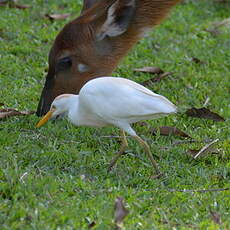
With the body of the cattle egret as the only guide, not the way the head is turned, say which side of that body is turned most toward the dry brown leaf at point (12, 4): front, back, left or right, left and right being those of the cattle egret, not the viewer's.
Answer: right

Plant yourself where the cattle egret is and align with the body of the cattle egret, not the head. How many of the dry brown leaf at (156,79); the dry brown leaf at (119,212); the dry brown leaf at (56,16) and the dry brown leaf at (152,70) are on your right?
3

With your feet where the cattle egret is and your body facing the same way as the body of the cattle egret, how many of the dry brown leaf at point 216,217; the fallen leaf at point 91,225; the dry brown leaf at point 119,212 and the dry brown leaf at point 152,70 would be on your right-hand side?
1

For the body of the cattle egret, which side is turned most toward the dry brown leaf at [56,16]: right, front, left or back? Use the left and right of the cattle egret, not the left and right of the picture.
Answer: right

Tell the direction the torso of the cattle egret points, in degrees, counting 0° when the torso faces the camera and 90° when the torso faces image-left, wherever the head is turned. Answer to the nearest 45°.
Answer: approximately 90°

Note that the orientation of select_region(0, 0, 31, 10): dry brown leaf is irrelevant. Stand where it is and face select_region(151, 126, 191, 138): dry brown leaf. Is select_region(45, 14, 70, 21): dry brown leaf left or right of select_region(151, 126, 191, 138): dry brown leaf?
left

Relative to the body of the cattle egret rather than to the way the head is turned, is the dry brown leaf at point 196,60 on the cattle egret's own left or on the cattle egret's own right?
on the cattle egret's own right

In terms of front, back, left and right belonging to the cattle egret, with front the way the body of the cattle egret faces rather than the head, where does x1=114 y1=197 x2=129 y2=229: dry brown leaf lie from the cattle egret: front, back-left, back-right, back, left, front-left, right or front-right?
left

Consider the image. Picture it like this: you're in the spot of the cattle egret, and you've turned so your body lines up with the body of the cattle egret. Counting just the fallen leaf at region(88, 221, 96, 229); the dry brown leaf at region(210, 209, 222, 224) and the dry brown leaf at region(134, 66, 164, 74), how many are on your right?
1

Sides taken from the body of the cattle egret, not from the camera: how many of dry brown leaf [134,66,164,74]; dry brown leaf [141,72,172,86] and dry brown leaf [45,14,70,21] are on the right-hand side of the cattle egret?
3

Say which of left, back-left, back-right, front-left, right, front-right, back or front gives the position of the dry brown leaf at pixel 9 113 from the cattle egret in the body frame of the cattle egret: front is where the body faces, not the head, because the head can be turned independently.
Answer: front-right

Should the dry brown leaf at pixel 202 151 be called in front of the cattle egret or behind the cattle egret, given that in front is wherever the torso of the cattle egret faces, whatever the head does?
behind

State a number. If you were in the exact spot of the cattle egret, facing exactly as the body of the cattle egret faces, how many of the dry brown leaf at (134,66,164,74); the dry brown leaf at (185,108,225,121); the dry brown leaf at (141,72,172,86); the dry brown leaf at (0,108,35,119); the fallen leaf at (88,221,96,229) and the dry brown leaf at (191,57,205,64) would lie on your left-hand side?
1
